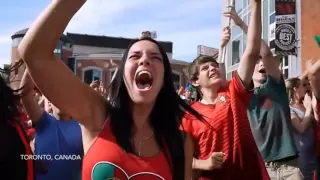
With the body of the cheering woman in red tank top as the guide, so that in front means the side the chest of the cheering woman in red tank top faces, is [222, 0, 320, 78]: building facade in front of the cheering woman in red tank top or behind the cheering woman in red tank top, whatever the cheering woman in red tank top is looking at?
behind

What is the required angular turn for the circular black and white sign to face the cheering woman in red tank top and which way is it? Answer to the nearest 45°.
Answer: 0° — it already faces them

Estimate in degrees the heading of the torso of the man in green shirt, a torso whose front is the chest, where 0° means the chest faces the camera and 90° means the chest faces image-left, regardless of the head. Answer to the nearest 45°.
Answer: approximately 45°

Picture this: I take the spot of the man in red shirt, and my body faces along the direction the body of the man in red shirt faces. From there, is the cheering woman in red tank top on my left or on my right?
on my right

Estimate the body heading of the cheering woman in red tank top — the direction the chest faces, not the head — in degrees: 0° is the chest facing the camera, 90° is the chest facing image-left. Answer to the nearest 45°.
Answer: approximately 0°

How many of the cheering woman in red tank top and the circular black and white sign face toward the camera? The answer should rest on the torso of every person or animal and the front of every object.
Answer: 2

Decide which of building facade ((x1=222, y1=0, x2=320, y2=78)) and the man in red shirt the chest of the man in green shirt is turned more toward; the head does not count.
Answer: the man in red shirt

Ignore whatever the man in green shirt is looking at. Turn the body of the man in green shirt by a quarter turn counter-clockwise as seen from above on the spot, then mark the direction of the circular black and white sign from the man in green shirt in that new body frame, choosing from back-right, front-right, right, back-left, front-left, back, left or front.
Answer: back-left

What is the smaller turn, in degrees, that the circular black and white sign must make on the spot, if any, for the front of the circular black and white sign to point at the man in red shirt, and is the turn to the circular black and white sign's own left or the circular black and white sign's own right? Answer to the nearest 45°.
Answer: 0° — it already faces them

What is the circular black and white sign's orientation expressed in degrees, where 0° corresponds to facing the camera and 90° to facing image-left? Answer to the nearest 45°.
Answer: approximately 0°

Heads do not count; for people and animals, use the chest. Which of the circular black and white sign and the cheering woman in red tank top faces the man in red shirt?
the circular black and white sign

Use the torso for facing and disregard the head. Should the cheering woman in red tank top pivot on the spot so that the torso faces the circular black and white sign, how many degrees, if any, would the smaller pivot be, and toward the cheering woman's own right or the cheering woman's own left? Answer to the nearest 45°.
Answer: approximately 135° to the cheering woman's own left
